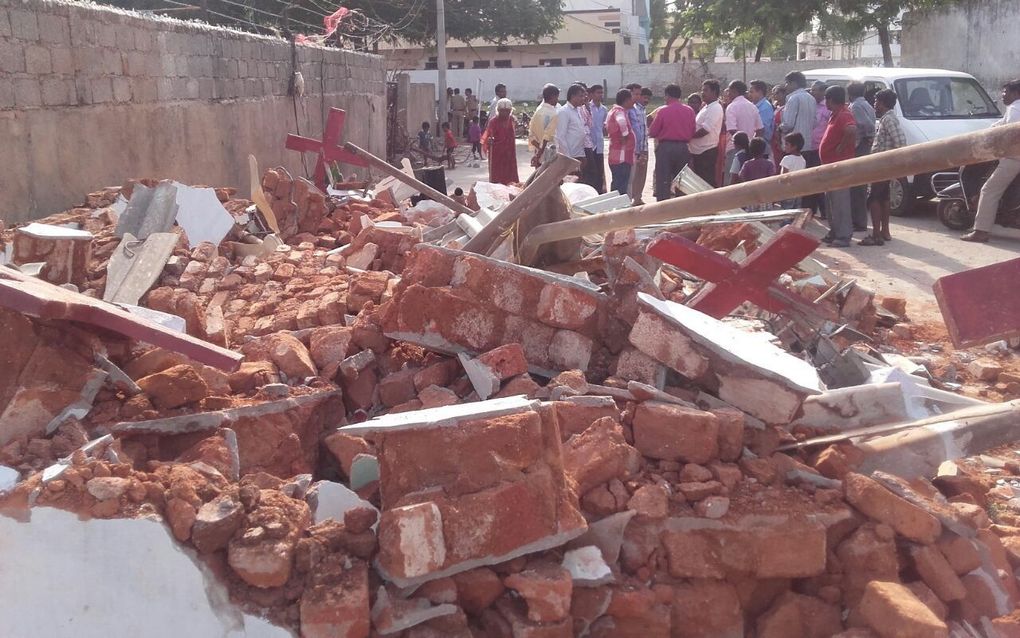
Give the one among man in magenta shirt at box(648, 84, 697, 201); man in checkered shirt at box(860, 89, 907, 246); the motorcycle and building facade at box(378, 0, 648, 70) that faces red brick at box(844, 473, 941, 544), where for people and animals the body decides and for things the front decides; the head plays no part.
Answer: the building facade

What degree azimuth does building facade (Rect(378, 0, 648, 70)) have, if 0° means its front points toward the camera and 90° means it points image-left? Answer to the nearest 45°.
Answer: approximately 0°

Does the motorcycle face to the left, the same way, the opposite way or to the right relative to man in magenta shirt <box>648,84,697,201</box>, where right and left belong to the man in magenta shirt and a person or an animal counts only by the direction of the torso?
to the right

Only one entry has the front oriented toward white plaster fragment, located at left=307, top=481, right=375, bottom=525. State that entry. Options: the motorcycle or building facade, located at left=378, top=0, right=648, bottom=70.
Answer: the building facade

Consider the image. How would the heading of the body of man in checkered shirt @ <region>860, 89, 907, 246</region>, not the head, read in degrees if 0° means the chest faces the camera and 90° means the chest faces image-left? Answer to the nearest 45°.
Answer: approximately 90°

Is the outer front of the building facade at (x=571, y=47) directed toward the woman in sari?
yes

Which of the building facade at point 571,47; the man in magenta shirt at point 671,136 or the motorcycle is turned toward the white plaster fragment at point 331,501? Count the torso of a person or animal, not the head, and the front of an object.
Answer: the building facade
